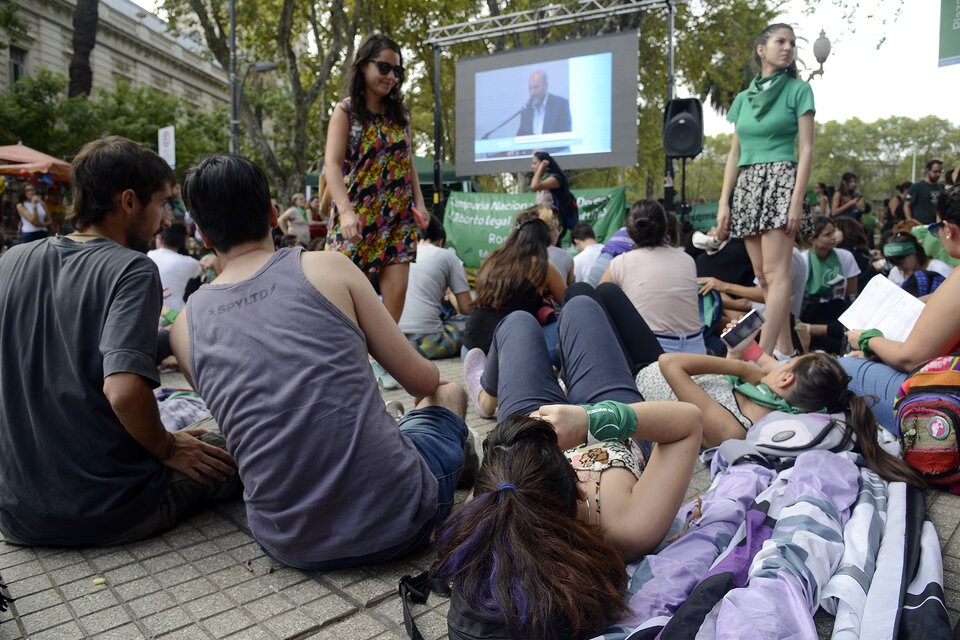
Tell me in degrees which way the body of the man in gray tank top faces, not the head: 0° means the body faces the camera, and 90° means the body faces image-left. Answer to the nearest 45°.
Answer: approximately 225°

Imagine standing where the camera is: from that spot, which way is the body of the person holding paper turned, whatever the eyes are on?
to the viewer's left

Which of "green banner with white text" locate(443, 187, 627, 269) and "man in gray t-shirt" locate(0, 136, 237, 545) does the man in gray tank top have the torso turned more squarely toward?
the green banner with white text

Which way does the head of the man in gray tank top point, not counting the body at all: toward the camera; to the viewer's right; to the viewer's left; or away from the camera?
away from the camera

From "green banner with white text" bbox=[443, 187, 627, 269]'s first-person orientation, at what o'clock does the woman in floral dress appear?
The woman in floral dress is roughly at 12 o'clock from the green banner with white text.

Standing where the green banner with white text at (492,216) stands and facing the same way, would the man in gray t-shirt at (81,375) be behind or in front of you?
in front

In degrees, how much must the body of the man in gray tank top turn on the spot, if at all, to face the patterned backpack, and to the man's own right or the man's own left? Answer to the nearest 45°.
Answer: approximately 45° to the man's own right

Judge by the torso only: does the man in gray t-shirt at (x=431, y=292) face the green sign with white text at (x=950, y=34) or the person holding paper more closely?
the green sign with white text

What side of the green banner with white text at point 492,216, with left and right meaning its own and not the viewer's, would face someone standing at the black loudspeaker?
left

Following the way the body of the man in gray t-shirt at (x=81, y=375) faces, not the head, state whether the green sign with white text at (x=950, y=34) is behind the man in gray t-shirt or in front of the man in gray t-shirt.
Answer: in front
